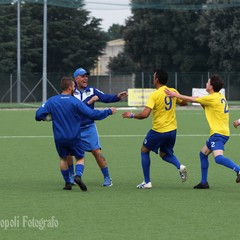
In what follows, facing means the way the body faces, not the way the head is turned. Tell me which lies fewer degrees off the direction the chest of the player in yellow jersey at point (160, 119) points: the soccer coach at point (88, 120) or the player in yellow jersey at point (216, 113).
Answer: the soccer coach

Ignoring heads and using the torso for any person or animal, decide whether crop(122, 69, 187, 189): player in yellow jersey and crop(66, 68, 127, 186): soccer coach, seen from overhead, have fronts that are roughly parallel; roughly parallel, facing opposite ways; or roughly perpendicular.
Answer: roughly parallel, facing opposite ways

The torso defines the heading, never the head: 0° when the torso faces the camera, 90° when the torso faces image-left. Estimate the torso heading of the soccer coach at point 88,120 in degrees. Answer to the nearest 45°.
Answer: approximately 315°

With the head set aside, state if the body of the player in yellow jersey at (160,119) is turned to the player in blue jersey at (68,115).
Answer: no

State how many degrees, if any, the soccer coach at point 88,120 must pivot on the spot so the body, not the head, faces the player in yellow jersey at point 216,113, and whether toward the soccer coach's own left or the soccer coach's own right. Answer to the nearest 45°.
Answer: approximately 45° to the soccer coach's own left

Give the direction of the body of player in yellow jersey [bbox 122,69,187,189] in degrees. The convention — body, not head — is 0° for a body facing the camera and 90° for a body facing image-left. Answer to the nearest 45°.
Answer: approximately 135°

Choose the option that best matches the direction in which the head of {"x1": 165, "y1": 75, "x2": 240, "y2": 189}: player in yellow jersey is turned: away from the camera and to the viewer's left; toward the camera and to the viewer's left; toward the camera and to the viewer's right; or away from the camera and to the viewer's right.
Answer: away from the camera and to the viewer's left

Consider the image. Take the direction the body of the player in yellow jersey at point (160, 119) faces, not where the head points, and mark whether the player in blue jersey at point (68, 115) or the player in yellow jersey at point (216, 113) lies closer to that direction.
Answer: the player in blue jersey

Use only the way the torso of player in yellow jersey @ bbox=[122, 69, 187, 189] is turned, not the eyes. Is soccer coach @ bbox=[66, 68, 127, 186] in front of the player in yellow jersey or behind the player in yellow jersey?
in front

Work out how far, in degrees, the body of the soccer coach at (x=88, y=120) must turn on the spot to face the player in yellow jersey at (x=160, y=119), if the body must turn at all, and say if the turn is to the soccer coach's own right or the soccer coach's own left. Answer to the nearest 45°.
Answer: approximately 45° to the soccer coach's own left

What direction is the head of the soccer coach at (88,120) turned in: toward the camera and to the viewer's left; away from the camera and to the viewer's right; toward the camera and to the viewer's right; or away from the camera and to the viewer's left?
toward the camera and to the viewer's right
